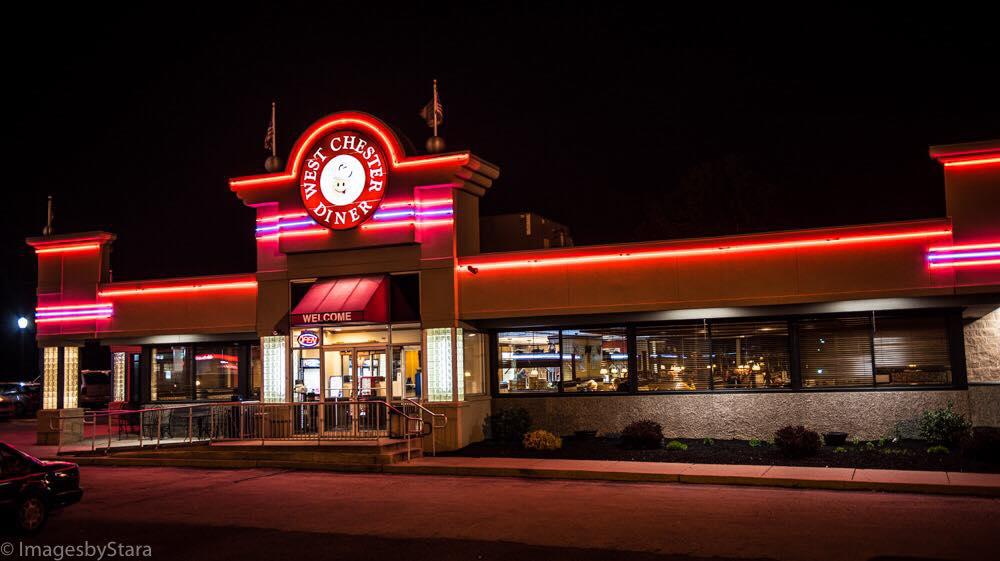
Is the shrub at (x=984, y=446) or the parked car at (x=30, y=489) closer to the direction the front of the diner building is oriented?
the parked car

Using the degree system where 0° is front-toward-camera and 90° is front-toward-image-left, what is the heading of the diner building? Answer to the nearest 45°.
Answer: approximately 45°

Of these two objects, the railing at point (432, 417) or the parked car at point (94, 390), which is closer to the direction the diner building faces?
the railing

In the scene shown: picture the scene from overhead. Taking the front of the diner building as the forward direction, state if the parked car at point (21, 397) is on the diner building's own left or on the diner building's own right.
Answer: on the diner building's own right

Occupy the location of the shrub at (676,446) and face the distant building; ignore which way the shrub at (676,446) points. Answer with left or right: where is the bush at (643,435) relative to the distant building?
left

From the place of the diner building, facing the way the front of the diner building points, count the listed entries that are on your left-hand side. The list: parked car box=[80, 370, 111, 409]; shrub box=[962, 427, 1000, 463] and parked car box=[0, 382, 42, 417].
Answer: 1

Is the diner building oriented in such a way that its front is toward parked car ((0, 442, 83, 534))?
yes
